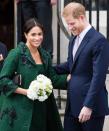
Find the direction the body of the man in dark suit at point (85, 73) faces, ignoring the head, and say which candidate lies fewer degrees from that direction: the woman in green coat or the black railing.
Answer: the woman in green coat

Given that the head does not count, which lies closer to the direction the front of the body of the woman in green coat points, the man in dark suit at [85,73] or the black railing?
the man in dark suit

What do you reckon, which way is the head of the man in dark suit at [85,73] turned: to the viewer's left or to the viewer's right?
to the viewer's left

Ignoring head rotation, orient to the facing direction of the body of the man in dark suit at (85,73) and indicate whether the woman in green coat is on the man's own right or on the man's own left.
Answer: on the man's own right

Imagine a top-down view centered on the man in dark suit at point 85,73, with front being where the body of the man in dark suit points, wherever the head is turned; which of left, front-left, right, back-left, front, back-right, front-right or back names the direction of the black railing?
back-right

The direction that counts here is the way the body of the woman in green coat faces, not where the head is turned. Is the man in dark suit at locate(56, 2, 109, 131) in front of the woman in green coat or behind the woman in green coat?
in front

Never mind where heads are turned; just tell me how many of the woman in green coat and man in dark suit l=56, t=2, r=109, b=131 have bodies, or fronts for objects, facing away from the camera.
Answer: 0

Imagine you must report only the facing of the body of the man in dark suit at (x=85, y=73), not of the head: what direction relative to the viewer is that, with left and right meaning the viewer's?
facing the viewer and to the left of the viewer
